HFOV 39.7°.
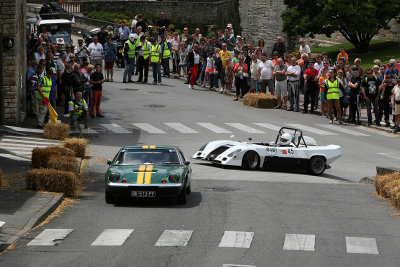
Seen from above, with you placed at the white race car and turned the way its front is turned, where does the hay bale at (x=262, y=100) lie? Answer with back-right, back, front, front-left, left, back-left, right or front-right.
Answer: back-right

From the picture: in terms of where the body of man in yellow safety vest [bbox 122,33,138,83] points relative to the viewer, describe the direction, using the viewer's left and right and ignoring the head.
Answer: facing the viewer and to the right of the viewer

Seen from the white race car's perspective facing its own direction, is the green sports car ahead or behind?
ahead

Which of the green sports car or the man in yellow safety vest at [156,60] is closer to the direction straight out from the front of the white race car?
the green sports car

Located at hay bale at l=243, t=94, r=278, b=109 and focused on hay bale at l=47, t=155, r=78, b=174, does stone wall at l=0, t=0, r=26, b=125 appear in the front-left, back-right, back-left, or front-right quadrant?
front-right

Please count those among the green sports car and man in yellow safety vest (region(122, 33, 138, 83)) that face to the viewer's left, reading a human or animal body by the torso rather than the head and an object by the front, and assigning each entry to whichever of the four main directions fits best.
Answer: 0

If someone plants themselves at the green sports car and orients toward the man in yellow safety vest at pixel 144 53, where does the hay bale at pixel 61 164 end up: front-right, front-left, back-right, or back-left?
front-left

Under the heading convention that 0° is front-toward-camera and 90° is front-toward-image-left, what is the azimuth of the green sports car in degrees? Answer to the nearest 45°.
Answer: approximately 0°

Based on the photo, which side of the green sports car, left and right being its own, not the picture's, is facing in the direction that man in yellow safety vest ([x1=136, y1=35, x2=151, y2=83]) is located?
back

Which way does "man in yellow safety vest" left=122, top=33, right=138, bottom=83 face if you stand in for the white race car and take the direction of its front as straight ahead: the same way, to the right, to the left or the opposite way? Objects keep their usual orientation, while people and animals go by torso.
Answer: to the left

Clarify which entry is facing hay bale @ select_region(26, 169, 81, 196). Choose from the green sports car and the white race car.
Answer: the white race car

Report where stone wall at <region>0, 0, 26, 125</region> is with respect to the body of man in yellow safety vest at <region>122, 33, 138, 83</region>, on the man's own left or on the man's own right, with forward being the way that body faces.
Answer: on the man's own right

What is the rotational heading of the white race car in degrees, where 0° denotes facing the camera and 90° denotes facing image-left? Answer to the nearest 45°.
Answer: approximately 45°
